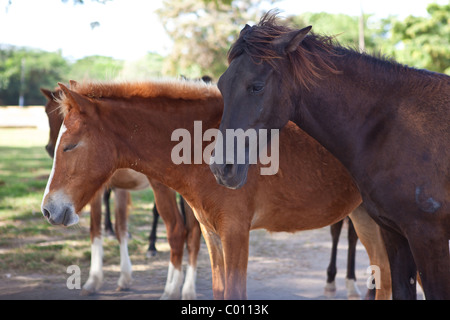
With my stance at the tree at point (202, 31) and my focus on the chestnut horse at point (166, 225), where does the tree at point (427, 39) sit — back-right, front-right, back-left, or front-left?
front-left

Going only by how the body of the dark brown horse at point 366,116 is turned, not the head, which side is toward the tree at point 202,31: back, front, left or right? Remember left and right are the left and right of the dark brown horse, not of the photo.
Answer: right

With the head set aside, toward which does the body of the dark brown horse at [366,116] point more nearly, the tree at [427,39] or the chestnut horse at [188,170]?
the chestnut horse

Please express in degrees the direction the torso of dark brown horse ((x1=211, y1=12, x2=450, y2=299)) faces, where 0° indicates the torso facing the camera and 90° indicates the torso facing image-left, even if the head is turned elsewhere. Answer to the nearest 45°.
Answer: approximately 90°

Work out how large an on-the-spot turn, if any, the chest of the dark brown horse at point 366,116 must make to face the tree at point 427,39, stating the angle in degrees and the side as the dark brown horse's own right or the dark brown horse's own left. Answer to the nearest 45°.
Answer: approximately 90° to the dark brown horse's own right

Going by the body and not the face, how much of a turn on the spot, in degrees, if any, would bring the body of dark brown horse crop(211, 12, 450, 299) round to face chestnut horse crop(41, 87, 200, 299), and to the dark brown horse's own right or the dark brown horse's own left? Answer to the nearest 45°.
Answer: approximately 45° to the dark brown horse's own right
